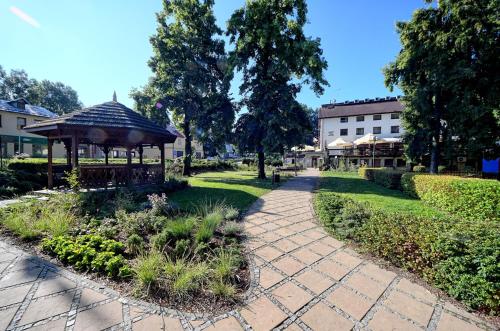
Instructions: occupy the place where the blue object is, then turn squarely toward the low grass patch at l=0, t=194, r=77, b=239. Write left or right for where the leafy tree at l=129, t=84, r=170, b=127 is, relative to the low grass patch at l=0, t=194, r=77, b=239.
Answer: right

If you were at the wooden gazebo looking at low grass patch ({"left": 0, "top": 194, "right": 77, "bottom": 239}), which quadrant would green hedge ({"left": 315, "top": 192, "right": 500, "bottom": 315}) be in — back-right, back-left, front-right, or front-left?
front-left

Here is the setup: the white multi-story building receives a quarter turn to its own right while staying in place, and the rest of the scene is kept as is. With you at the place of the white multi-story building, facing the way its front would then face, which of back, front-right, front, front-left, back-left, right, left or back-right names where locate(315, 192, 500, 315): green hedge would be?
left

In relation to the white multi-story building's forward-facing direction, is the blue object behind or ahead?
ahead

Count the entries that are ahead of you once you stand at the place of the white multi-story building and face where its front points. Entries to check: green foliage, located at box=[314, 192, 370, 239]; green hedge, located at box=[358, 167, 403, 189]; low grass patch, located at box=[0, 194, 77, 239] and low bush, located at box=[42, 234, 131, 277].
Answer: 4

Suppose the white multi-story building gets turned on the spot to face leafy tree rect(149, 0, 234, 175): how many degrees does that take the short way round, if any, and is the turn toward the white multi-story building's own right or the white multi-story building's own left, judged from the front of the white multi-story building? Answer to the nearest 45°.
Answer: approximately 45° to the white multi-story building's own right

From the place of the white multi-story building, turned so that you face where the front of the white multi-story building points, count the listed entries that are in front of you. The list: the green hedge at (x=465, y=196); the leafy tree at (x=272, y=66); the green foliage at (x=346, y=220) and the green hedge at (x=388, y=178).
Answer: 4

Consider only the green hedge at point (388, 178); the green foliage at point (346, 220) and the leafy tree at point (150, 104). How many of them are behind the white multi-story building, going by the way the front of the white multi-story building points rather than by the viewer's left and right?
0

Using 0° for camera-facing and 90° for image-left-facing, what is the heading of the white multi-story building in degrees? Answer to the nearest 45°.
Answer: approximately 0°

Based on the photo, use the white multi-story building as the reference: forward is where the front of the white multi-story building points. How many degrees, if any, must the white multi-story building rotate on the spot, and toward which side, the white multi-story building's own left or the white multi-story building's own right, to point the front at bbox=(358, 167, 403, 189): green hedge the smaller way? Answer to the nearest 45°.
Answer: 0° — it already faces it

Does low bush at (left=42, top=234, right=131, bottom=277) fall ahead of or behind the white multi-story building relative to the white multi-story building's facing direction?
ahead

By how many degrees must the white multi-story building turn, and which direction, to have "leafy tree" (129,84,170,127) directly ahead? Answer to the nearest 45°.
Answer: approximately 45° to its right

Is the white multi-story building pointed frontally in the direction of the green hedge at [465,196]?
yes
